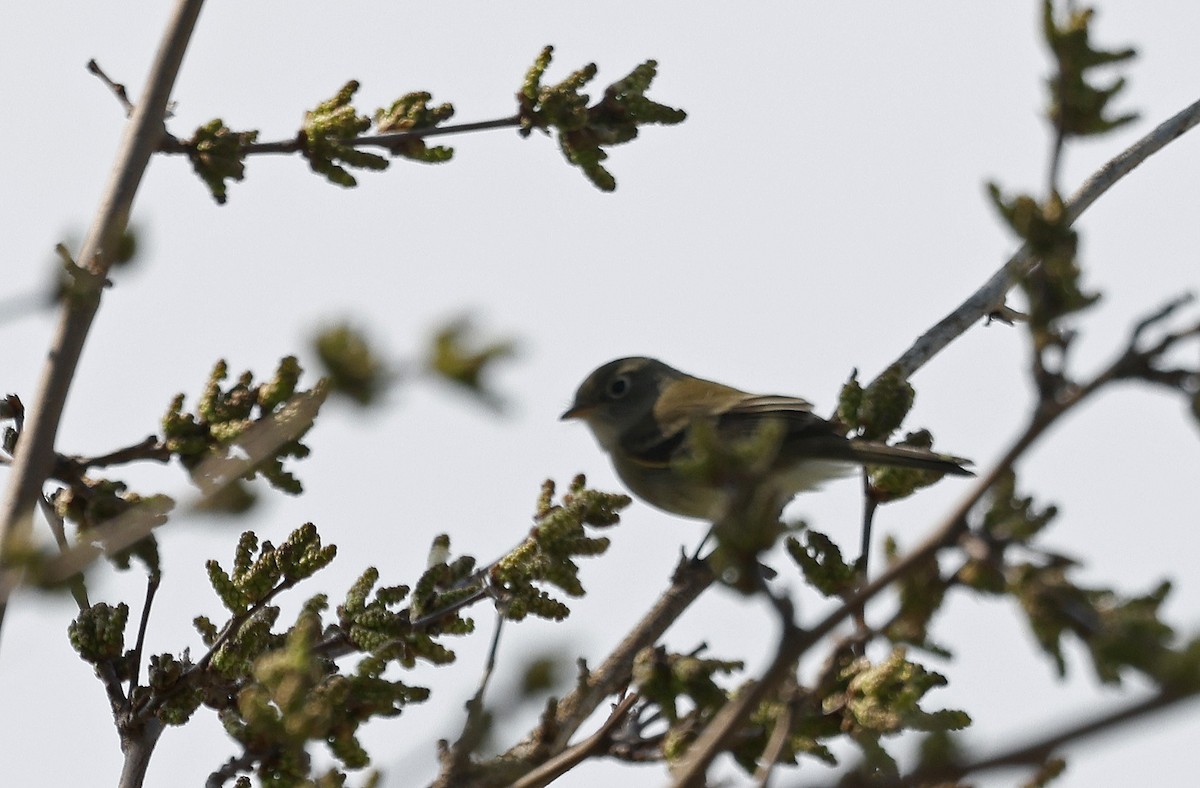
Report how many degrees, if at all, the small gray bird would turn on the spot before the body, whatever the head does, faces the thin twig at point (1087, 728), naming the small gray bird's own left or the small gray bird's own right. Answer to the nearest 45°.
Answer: approximately 90° to the small gray bird's own left

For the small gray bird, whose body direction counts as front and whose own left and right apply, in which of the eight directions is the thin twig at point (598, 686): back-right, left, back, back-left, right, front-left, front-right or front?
left

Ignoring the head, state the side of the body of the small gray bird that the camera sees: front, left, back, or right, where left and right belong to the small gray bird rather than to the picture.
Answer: left

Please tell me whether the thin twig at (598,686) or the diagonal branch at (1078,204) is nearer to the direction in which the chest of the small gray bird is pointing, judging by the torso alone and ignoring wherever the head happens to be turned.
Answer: the thin twig
